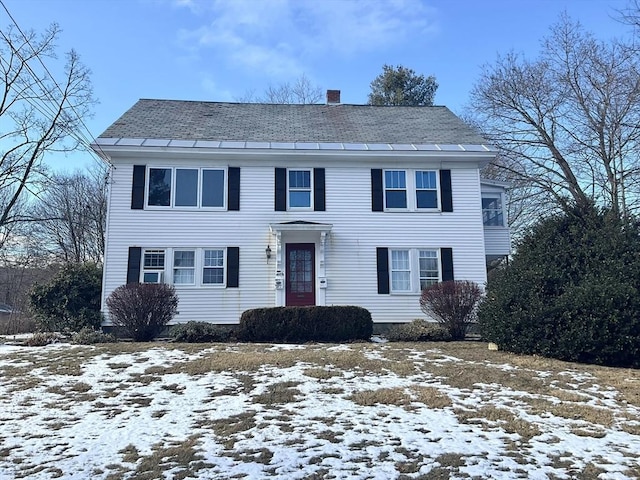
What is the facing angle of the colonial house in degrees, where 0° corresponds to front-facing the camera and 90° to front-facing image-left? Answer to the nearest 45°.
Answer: approximately 0°

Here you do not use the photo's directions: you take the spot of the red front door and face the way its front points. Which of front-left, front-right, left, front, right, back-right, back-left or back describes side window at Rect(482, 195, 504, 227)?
left

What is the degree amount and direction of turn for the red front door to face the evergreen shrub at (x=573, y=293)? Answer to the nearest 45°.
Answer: approximately 45° to its left

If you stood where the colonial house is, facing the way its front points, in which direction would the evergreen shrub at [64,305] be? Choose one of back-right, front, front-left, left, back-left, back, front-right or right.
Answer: right

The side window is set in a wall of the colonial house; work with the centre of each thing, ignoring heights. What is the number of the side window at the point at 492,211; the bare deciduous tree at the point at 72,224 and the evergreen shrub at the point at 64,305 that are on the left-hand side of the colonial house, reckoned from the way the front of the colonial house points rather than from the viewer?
1

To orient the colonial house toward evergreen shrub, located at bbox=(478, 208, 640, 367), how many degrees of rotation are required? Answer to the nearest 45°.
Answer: approximately 45° to its left

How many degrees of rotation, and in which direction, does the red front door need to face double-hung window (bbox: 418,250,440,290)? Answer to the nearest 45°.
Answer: approximately 90° to its left

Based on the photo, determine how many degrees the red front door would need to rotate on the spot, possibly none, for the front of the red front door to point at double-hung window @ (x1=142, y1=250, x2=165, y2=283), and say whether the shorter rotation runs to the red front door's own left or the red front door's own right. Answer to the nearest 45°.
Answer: approximately 90° to the red front door's own right

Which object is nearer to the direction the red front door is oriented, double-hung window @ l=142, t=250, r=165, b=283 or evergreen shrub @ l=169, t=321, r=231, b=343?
the evergreen shrub
